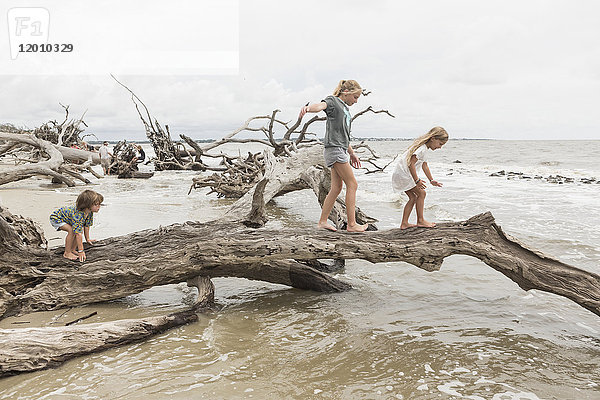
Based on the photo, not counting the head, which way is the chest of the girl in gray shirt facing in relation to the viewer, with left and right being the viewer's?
facing to the right of the viewer

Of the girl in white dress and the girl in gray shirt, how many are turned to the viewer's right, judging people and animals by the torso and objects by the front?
2

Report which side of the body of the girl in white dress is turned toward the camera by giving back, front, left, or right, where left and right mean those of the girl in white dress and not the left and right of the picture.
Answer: right

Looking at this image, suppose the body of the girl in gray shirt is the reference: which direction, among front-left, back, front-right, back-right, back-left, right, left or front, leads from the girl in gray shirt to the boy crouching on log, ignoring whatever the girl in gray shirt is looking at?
back

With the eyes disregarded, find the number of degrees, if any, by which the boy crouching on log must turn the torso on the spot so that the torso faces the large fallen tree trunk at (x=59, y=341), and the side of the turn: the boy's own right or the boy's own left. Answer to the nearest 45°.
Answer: approximately 90° to the boy's own right

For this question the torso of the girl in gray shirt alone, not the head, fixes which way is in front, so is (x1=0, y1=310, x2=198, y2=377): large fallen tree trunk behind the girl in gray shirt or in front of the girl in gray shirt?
behind

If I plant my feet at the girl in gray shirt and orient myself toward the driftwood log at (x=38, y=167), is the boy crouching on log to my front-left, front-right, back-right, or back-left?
front-left

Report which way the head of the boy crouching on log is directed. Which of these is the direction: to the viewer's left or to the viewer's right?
to the viewer's right

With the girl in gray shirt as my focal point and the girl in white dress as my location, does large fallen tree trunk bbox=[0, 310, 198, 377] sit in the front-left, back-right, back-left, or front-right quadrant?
front-left

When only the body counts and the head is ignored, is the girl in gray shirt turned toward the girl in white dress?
yes

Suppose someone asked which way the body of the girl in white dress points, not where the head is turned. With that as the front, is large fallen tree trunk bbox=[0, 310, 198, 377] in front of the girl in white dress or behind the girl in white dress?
behind

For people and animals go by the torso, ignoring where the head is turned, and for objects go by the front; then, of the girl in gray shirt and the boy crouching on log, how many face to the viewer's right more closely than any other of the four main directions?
2

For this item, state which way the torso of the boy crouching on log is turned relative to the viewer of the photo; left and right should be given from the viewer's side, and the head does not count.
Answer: facing to the right of the viewer
